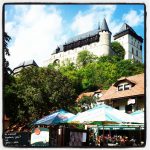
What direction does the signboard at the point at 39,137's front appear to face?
toward the camera

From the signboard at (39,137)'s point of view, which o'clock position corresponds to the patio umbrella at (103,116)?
The patio umbrella is roughly at 8 o'clock from the signboard.

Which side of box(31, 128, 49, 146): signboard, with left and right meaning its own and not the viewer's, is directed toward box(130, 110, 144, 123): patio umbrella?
left
